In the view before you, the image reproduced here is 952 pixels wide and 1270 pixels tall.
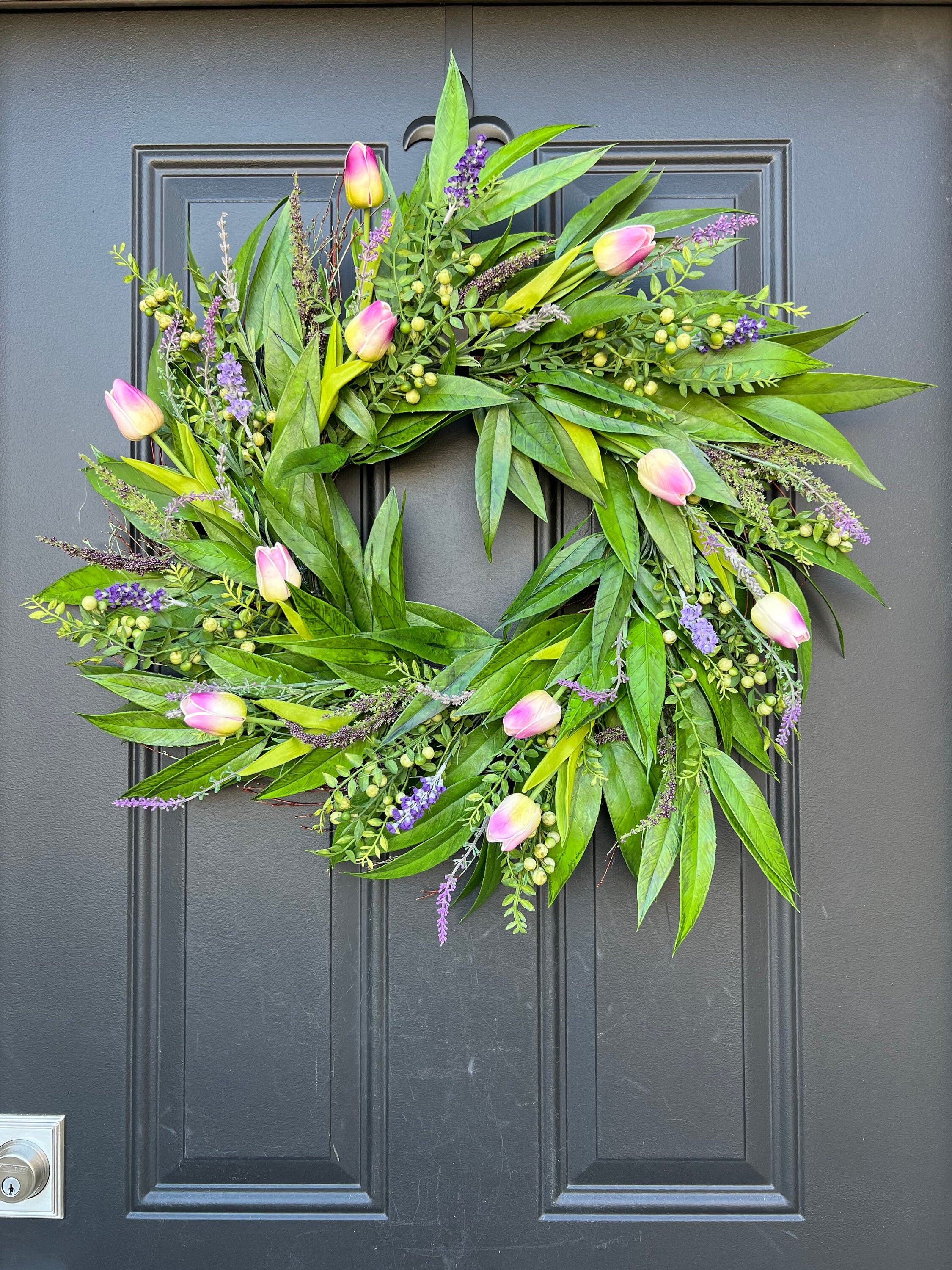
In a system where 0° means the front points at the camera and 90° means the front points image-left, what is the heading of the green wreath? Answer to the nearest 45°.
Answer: approximately 0°
